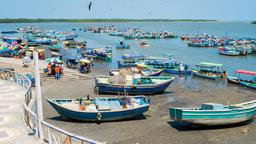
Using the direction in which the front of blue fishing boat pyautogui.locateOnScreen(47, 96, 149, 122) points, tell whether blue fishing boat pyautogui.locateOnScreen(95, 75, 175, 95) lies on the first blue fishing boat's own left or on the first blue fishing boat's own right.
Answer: on the first blue fishing boat's own right

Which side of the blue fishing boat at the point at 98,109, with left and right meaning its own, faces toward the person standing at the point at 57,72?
right

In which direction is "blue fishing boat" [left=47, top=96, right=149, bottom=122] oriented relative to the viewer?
to the viewer's left

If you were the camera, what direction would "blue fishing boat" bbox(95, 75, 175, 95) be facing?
facing to the right of the viewer

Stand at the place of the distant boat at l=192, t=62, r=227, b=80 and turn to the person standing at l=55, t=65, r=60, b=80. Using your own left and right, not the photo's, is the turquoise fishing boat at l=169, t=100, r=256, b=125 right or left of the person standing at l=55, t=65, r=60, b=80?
left

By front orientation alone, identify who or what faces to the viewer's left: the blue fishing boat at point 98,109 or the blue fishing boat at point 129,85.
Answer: the blue fishing boat at point 98,109

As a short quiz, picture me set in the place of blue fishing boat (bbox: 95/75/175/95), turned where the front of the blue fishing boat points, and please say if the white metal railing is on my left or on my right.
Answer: on my right
